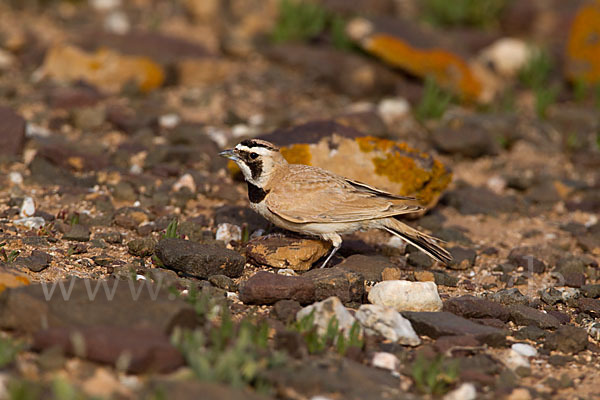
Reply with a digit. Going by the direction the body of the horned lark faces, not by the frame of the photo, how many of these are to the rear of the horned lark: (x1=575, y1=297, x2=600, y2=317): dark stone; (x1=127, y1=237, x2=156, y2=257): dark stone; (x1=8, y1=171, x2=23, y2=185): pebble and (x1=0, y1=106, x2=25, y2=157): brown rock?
1

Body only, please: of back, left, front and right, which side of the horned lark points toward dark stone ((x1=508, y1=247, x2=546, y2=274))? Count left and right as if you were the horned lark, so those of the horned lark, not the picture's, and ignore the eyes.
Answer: back

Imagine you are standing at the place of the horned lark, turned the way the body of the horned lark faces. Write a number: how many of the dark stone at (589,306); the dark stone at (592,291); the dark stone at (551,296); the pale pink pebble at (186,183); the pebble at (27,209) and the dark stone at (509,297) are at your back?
4

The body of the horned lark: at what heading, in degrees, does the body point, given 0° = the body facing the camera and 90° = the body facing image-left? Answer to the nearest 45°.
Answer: approximately 90°

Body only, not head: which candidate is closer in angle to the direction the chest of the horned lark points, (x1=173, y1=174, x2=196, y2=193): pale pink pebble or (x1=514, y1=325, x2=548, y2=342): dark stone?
the pale pink pebble

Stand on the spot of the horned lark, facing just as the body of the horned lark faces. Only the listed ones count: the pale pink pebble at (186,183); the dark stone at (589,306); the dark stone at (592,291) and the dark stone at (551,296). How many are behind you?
3

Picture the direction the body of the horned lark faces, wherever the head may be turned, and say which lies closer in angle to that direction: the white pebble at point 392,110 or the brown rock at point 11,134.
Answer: the brown rock

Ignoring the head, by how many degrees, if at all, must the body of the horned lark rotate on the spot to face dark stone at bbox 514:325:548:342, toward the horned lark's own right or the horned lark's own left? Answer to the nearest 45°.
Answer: approximately 135° to the horned lark's own left

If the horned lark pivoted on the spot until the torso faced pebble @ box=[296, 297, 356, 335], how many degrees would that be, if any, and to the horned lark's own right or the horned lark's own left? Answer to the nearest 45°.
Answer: approximately 90° to the horned lark's own left

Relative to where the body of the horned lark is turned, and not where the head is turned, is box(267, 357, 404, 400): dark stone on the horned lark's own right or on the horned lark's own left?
on the horned lark's own left

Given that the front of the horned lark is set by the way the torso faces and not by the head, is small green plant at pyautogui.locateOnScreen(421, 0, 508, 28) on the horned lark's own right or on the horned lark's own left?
on the horned lark's own right

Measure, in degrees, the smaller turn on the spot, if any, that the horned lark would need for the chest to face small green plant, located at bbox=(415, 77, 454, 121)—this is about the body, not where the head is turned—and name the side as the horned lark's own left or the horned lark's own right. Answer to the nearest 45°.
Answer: approximately 90° to the horned lark's own right

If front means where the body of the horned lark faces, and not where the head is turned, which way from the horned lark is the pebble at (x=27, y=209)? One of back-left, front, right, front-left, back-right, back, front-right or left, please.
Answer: front
